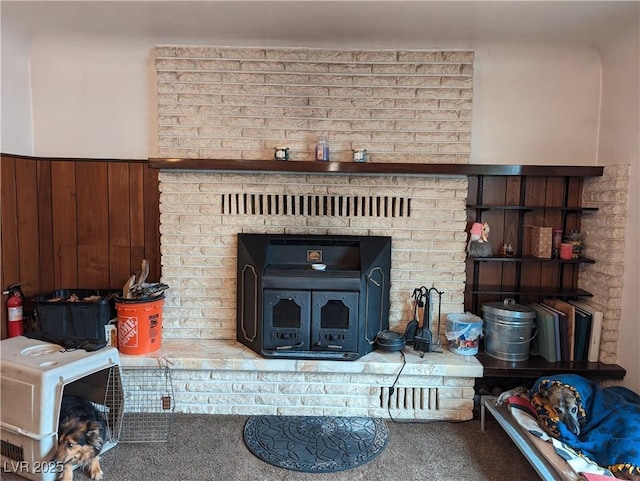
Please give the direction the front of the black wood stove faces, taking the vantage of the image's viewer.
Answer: facing the viewer

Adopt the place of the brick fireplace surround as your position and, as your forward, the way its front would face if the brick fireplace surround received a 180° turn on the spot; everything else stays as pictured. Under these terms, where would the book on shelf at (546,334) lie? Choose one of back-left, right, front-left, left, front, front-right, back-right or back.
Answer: right

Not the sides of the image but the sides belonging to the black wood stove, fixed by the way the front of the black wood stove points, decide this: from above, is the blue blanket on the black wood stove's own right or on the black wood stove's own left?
on the black wood stove's own left

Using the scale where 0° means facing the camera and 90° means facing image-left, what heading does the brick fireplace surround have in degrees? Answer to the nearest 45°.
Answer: approximately 0°

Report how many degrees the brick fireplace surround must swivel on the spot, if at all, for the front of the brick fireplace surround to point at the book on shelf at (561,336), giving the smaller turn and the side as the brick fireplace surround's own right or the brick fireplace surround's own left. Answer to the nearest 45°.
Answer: approximately 90° to the brick fireplace surround's own left

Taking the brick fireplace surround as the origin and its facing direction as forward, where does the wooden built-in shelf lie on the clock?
The wooden built-in shelf is roughly at 9 o'clock from the brick fireplace surround.

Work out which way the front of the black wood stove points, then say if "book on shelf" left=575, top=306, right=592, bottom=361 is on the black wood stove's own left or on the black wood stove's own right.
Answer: on the black wood stove's own left

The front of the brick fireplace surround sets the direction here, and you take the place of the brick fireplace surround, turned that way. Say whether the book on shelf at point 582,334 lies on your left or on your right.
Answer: on your left

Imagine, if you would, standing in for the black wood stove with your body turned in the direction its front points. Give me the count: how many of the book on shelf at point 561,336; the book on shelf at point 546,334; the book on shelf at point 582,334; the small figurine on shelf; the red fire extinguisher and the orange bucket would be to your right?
2

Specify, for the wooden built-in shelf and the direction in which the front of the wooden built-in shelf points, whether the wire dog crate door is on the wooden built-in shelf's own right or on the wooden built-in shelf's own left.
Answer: on the wooden built-in shelf's own right

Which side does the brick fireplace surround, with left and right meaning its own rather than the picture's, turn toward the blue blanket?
left

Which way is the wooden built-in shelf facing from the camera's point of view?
toward the camera

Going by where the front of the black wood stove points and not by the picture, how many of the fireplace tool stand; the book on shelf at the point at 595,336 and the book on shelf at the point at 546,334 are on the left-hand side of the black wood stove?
3
